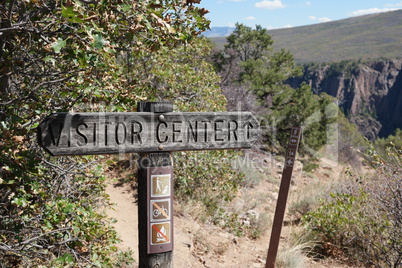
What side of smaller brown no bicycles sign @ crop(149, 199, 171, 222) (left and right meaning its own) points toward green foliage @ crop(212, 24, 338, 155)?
back

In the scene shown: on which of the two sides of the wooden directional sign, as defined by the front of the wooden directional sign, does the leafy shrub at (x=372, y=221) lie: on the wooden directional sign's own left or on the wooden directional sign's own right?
on the wooden directional sign's own left

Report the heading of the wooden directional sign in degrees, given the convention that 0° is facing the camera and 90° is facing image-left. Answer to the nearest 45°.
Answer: approximately 0°

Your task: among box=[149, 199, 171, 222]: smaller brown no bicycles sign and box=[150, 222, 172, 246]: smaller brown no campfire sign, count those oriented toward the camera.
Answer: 2

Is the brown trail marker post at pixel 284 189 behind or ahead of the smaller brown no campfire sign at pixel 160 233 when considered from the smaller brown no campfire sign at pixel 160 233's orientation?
behind

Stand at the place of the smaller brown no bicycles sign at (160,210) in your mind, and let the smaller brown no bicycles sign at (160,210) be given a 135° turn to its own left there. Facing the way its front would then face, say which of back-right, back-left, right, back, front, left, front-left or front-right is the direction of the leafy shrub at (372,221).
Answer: front

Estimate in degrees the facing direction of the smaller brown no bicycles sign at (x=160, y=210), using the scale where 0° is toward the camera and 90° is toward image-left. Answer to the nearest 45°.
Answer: approximately 0°

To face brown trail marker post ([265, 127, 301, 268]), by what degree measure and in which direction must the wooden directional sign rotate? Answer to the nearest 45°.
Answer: approximately 135° to its left

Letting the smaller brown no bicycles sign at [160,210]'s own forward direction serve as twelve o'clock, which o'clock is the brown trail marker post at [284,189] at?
The brown trail marker post is roughly at 7 o'clock from the smaller brown no bicycles sign.
